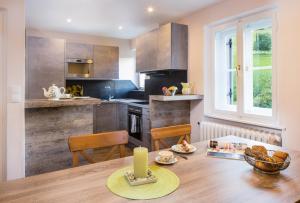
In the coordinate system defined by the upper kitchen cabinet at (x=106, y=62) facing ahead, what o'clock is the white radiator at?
The white radiator is roughly at 11 o'clock from the upper kitchen cabinet.

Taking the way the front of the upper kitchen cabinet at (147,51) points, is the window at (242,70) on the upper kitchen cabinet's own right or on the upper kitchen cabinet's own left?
on the upper kitchen cabinet's own left

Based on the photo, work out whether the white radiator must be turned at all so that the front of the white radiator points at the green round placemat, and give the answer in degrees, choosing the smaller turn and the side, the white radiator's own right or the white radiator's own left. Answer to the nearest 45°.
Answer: approximately 45° to the white radiator's own left

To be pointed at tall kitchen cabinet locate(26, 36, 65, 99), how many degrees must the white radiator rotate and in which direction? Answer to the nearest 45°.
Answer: approximately 45° to its right

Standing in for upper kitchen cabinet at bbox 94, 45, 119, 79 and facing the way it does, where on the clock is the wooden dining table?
The wooden dining table is roughly at 12 o'clock from the upper kitchen cabinet.
